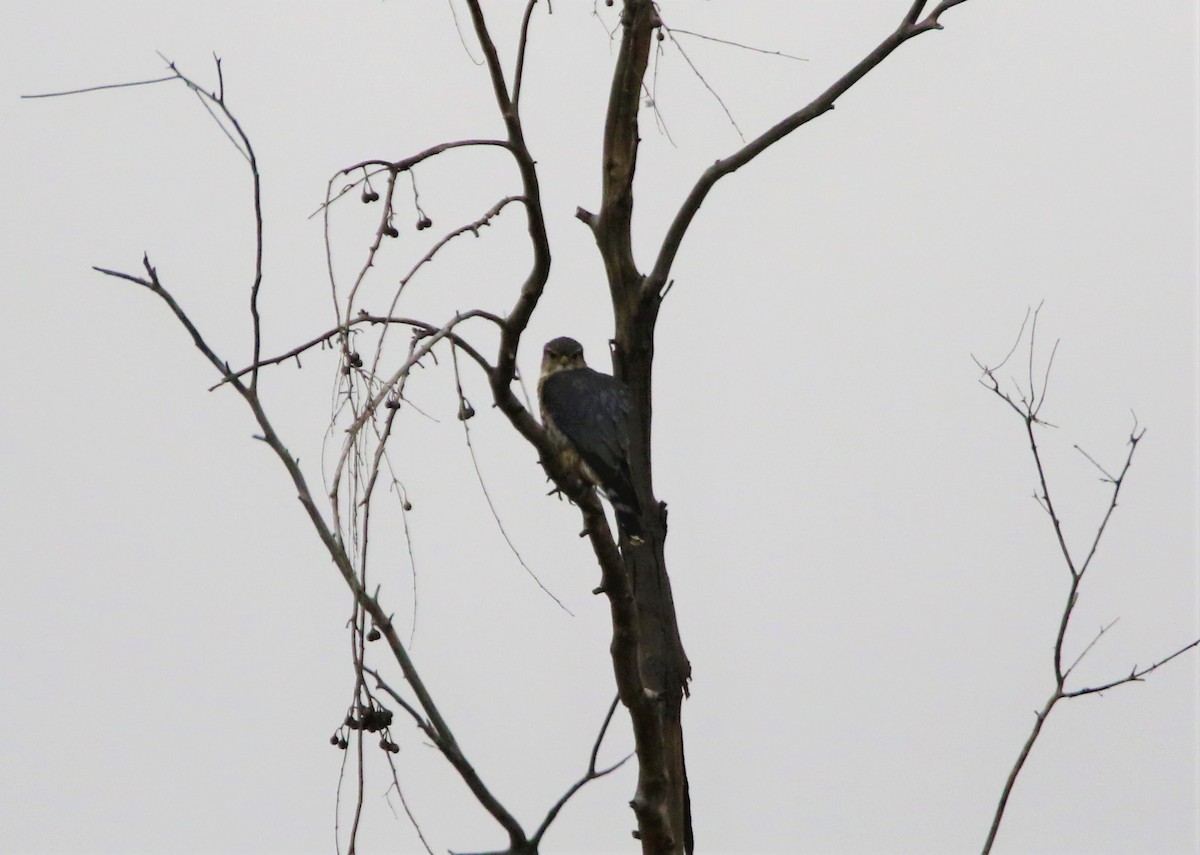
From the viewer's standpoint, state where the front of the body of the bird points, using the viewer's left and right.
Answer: facing away from the viewer and to the left of the viewer
